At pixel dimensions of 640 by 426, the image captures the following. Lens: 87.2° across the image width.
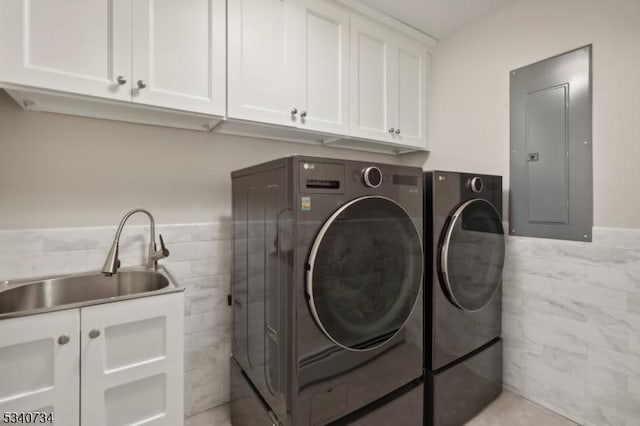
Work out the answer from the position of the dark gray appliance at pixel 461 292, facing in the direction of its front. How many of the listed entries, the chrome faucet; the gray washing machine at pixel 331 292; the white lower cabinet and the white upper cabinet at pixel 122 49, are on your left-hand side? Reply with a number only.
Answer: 0

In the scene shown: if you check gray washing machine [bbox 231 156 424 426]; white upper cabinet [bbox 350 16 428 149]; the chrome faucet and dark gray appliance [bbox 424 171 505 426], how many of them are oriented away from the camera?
0

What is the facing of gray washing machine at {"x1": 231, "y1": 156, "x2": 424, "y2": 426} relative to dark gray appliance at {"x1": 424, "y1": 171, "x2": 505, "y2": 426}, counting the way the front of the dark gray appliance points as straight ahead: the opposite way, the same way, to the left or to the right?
the same way

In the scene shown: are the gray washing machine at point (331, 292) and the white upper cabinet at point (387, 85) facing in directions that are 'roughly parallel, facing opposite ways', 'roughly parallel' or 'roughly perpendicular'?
roughly parallel

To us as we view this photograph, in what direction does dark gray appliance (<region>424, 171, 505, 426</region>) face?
facing the viewer and to the right of the viewer

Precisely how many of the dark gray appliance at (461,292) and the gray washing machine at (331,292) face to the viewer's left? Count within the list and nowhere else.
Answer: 0

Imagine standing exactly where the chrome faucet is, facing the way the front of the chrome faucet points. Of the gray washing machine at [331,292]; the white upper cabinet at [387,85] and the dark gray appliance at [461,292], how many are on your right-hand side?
0

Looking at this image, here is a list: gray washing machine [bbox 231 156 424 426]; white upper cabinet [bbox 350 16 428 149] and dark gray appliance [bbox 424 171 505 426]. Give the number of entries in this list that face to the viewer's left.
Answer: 0

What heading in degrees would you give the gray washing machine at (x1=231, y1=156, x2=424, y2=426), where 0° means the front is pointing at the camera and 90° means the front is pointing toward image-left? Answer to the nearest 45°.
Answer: approximately 315°

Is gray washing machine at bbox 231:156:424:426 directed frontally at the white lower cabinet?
no

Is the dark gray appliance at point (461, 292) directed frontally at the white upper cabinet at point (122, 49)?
no

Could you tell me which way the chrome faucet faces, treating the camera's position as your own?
facing the viewer and to the left of the viewer

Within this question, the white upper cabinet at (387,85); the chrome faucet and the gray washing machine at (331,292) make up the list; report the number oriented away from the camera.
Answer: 0

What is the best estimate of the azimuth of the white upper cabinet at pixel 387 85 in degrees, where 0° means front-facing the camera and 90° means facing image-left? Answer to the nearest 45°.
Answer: approximately 315°

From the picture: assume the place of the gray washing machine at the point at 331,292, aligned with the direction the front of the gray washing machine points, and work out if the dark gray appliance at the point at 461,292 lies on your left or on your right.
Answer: on your left

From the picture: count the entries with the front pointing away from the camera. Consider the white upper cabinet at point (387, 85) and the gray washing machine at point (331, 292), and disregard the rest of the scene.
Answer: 0

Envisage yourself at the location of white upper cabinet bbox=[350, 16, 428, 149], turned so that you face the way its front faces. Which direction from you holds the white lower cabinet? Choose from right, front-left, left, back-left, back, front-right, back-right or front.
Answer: right
